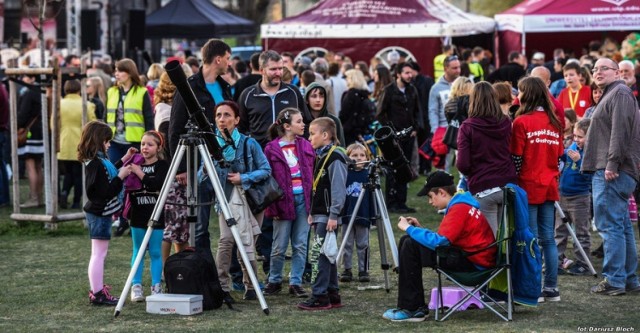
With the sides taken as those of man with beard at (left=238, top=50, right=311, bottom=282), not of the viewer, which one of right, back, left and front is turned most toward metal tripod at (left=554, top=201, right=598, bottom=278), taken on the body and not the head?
left

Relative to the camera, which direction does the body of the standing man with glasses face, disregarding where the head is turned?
to the viewer's left

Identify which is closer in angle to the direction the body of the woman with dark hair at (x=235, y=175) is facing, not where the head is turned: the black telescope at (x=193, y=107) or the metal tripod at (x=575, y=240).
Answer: the black telescope

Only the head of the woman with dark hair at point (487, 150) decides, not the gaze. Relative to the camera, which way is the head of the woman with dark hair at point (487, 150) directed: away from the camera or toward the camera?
away from the camera

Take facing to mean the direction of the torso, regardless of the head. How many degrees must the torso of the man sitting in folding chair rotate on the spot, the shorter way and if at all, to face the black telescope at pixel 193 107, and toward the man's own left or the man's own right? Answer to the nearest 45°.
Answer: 0° — they already face it

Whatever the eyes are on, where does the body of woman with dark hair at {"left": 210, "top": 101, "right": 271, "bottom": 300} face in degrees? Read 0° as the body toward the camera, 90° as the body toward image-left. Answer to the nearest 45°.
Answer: approximately 45°

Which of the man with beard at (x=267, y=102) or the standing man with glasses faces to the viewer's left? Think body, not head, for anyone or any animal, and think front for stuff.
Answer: the standing man with glasses

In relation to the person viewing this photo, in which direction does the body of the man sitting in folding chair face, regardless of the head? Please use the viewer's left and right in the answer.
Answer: facing to the left of the viewer

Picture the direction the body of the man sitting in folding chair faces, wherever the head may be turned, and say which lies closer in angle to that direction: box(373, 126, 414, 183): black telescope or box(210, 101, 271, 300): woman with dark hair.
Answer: the woman with dark hair

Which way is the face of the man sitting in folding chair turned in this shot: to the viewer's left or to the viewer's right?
to the viewer's left
